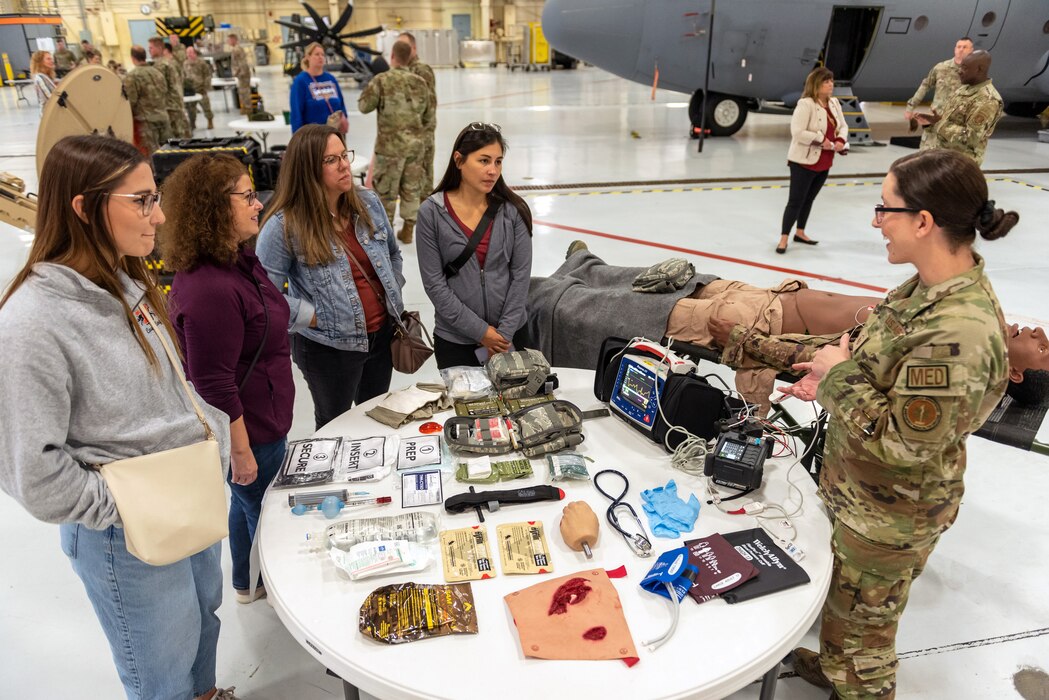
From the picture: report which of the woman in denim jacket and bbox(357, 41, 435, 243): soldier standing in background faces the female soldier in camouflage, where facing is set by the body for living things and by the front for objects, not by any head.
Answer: the woman in denim jacket

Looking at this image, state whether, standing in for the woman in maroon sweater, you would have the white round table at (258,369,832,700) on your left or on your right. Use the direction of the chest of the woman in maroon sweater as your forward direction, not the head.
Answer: on your right

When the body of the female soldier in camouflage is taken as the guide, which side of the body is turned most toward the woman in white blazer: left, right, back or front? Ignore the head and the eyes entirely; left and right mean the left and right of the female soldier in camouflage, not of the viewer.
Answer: right

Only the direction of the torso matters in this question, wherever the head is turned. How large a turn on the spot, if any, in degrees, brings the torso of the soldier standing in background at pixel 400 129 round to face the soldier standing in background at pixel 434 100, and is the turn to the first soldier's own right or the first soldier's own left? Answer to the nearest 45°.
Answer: approximately 45° to the first soldier's own right

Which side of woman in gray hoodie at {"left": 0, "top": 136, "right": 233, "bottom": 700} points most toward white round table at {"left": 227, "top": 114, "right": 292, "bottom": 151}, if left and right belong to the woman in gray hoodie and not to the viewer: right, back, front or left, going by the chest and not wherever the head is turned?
left

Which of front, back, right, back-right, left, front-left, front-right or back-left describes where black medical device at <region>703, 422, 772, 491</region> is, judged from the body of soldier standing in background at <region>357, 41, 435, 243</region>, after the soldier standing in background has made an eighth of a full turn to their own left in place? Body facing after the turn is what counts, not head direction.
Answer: back-left

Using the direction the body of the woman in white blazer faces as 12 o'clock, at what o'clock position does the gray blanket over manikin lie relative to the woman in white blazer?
The gray blanket over manikin is roughly at 2 o'clock from the woman in white blazer.

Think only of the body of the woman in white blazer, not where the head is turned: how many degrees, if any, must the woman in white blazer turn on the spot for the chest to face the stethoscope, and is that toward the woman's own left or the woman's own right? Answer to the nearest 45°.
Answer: approximately 45° to the woman's own right

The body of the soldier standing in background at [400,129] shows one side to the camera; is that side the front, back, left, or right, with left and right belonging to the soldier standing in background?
back

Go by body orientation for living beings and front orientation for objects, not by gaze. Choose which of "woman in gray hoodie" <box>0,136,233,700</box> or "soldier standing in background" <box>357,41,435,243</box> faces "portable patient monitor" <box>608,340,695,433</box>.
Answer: the woman in gray hoodie

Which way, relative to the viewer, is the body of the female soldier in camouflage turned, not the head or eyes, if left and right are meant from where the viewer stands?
facing to the left of the viewer

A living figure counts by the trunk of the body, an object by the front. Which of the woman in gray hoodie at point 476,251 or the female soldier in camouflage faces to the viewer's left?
the female soldier in camouflage

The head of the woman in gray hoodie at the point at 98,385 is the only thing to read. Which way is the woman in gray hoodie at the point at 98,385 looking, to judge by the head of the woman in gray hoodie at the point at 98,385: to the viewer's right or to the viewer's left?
to the viewer's right

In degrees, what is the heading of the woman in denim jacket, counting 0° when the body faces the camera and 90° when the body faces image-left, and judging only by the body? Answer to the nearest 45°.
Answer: approximately 315°
